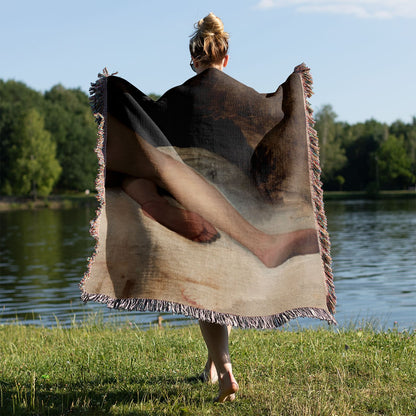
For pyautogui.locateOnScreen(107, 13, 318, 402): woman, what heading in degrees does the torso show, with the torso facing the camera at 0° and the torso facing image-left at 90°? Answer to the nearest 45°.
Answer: approximately 180°
